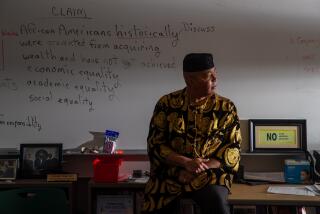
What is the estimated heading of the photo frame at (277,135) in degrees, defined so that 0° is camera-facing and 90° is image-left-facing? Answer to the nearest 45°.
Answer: approximately 0°

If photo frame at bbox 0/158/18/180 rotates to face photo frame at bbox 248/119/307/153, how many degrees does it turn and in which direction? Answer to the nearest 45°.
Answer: approximately 90° to its left

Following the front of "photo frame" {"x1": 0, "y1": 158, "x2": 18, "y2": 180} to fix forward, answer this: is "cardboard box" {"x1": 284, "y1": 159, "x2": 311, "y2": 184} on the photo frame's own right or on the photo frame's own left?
on the photo frame's own left

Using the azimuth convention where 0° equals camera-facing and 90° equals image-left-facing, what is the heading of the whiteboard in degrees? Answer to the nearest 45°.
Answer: approximately 0°

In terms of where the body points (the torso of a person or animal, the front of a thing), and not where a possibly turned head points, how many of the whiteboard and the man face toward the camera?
2
